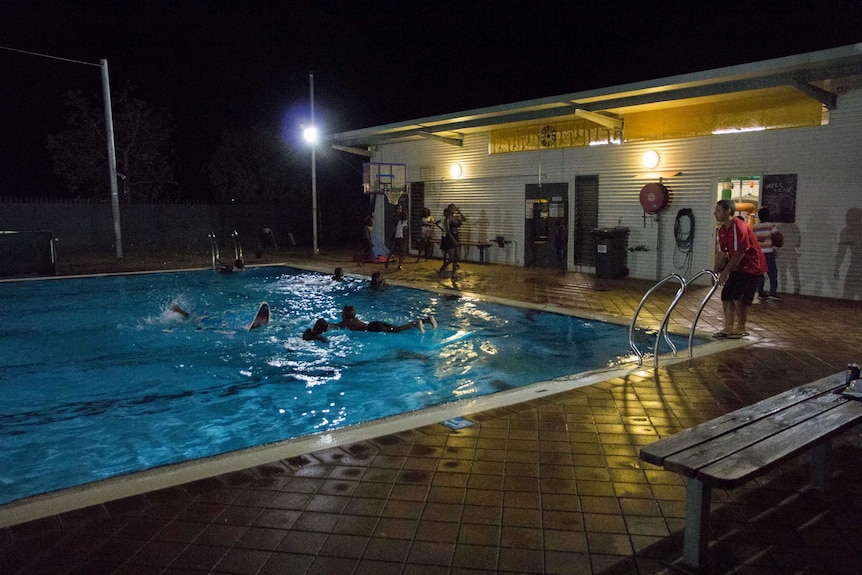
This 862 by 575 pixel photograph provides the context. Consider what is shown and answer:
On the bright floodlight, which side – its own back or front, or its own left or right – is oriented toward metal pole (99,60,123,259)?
right

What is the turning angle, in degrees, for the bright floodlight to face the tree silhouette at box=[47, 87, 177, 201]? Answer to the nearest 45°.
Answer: approximately 135° to its right

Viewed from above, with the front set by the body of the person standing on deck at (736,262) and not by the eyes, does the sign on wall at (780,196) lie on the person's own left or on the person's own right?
on the person's own right

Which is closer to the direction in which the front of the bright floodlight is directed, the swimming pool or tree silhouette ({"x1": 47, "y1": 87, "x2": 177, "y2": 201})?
the swimming pool

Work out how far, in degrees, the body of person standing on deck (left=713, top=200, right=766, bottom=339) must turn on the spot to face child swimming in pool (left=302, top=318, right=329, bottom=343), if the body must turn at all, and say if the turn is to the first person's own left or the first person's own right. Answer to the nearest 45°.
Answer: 0° — they already face them

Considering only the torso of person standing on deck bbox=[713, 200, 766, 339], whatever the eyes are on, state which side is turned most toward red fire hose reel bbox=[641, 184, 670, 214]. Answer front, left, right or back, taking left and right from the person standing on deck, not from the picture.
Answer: right

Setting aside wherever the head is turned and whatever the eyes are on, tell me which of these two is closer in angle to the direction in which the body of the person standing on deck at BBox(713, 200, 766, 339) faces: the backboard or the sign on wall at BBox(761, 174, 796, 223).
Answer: the backboard

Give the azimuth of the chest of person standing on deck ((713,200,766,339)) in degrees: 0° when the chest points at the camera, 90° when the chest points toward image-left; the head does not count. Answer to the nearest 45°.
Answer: approximately 90°

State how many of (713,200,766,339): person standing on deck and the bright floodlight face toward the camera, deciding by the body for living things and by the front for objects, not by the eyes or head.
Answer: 1

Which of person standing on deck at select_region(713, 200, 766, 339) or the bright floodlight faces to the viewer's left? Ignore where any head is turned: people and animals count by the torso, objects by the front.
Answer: the person standing on deck
